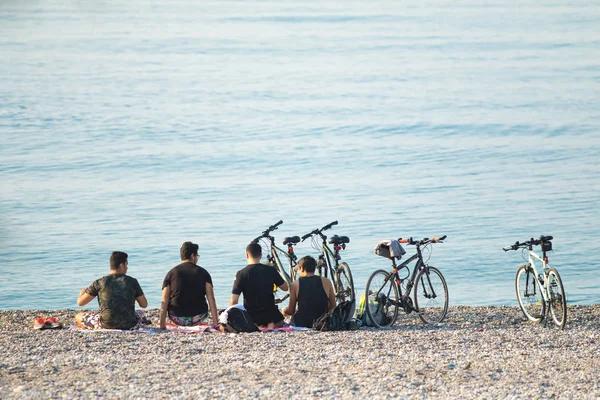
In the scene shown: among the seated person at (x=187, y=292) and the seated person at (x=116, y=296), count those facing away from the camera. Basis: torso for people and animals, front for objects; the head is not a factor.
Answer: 2

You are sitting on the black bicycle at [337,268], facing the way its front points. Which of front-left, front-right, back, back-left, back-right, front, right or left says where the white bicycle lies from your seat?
back-right

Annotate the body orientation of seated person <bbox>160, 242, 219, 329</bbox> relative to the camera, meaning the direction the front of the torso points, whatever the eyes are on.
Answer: away from the camera

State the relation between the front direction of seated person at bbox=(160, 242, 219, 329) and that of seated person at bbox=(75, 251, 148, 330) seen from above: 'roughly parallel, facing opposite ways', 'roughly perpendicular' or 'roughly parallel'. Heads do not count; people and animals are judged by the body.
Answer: roughly parallel

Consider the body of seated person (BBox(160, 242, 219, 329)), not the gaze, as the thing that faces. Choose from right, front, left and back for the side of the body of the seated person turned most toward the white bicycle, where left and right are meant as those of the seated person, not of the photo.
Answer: right

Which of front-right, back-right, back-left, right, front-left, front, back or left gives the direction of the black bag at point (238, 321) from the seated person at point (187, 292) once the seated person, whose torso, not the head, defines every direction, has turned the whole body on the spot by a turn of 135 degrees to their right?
front

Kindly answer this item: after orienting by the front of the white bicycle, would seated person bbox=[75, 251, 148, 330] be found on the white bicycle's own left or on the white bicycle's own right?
on the white bicycle's own left

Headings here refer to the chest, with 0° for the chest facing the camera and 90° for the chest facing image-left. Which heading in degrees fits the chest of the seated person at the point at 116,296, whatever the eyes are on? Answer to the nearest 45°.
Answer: approximately 180°

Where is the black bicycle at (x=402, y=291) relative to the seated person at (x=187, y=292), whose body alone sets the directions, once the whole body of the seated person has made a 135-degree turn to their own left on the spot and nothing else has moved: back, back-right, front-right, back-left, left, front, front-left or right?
back-left

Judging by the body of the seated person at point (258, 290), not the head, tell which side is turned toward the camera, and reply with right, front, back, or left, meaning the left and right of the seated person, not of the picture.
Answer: back

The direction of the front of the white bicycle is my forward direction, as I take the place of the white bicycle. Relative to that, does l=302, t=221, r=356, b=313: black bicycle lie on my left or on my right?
on my left

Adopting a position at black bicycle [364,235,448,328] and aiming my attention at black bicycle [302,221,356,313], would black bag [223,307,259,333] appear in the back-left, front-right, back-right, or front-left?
front-left

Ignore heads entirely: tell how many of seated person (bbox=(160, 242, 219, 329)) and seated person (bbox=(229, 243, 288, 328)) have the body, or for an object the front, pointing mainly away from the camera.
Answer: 2

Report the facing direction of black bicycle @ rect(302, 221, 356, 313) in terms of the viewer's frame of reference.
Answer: facing away from the viewer and to the left of the viewer
